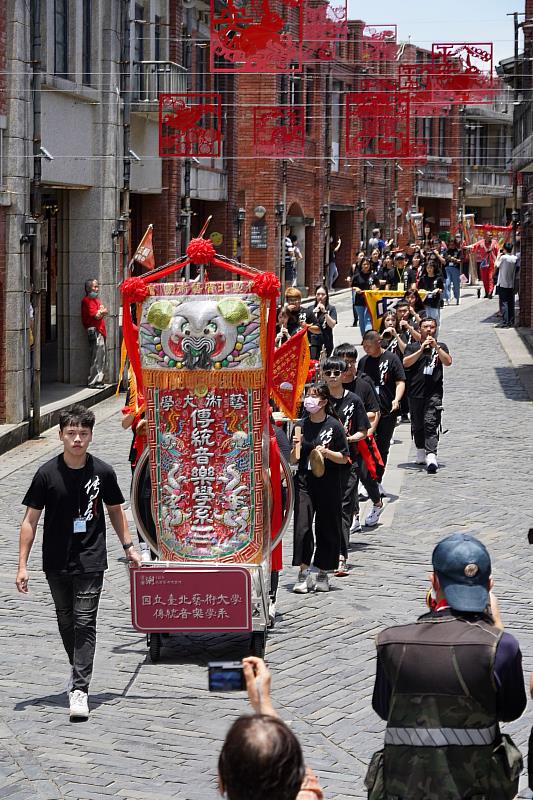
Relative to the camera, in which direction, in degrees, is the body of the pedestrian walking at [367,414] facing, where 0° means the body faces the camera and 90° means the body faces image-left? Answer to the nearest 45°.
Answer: approximately 45°

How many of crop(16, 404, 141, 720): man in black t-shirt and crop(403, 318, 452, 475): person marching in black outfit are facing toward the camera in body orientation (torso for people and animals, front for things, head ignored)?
2

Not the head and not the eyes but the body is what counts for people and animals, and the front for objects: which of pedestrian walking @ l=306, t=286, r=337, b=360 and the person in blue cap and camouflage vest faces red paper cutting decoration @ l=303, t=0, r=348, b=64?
the person in blue cap and camouflage vest

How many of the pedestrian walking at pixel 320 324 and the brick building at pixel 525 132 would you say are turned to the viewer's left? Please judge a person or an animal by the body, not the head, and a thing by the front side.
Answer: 1

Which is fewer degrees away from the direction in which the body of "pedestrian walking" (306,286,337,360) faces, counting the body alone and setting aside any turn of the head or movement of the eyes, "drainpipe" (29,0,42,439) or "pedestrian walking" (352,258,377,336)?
the drainpipe

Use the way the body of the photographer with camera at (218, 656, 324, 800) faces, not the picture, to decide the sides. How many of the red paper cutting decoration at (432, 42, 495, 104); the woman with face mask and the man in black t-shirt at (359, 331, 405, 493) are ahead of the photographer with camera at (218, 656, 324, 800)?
3

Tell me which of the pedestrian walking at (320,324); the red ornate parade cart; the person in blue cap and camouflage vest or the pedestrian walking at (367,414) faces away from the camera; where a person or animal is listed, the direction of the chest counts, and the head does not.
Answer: the person in blue cap and camouflage vest

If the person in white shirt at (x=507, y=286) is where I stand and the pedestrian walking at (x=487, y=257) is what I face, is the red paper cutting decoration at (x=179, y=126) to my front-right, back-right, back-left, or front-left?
back-left

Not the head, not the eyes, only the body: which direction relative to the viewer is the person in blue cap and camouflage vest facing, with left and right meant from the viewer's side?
facing away from the viewer
